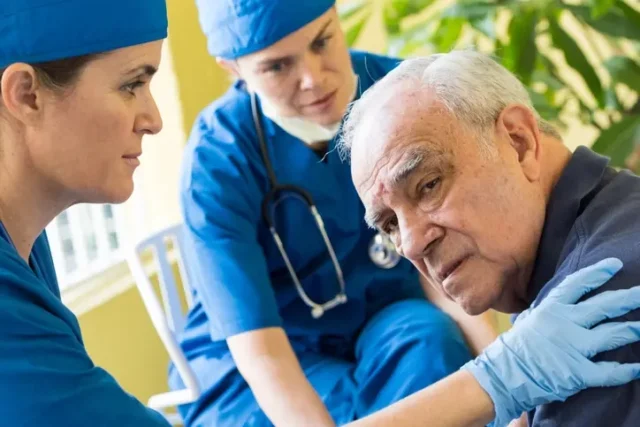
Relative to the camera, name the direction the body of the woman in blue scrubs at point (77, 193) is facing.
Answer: to the viewer's right

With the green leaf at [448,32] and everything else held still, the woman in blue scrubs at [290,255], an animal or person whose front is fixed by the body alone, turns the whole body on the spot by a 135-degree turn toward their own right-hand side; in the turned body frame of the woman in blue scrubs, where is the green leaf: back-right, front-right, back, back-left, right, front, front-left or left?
back-right

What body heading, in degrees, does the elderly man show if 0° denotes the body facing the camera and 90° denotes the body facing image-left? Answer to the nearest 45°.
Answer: approximately 45°

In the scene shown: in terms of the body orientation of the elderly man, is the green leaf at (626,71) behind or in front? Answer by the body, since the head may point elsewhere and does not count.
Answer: behind

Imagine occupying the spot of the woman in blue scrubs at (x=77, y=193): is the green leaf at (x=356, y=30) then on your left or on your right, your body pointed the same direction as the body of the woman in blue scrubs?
on your left

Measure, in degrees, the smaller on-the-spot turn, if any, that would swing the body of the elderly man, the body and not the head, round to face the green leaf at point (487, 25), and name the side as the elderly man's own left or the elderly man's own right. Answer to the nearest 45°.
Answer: approximately 135° to the elderly man's own right

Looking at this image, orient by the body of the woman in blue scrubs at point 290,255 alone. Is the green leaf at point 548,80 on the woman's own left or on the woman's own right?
on the woman's own left

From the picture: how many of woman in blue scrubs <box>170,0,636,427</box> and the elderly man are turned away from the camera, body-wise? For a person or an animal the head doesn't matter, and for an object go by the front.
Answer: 0

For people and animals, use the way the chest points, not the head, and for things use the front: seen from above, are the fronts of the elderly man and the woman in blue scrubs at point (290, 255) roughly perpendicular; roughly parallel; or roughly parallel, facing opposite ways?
roughly perpendicular

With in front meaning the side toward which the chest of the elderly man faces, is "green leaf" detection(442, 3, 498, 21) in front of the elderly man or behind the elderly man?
behind
